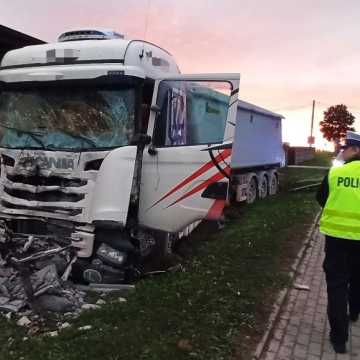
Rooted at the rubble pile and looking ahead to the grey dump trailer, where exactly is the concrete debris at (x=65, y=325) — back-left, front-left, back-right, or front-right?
back-right

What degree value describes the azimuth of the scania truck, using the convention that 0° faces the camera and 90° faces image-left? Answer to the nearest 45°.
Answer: approximately 45°

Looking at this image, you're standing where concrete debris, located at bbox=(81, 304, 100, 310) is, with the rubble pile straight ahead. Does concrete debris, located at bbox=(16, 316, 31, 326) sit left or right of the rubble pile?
left

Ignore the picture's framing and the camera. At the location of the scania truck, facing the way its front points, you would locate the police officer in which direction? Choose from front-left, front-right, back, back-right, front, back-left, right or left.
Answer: left

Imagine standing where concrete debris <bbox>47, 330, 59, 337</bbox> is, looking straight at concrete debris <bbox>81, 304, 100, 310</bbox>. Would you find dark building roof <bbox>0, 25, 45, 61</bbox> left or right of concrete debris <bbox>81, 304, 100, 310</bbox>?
left

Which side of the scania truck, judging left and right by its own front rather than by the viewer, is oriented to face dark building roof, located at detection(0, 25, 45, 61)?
right

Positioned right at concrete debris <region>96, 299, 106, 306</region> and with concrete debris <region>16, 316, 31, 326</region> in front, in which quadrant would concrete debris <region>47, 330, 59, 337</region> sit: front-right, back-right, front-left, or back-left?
front-left

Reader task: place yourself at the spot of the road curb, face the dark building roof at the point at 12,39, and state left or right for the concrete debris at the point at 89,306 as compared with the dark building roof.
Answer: left

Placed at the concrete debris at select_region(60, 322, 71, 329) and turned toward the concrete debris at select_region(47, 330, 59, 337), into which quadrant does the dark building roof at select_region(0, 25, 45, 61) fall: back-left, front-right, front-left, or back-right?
back-right

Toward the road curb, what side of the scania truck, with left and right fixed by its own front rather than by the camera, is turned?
left
